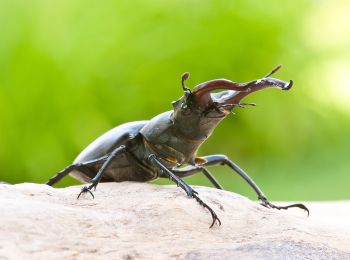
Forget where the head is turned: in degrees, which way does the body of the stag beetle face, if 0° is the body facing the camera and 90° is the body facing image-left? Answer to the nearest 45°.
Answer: approximately 315°
